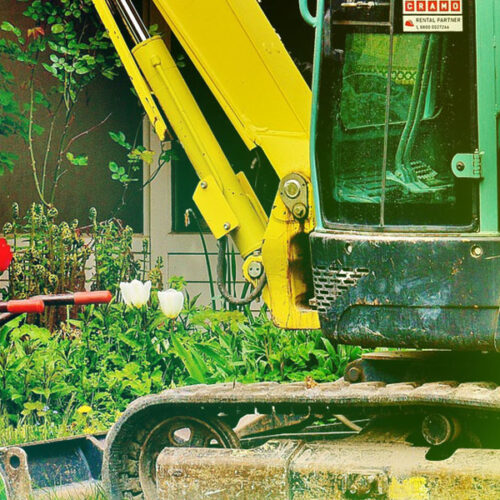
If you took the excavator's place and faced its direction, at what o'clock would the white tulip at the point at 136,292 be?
The white tulip is roughly at 2 o'clock from the excavator.

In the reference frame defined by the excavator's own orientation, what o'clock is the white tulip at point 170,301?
The white tulip is roughly at 2 o'clock from the excavator.

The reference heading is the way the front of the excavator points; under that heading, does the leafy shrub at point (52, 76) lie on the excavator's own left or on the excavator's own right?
on the excavator's own right

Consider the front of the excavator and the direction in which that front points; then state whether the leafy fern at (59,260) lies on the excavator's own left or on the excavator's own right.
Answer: on the excavator's own right

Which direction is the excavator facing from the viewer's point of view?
to the viewer's left
